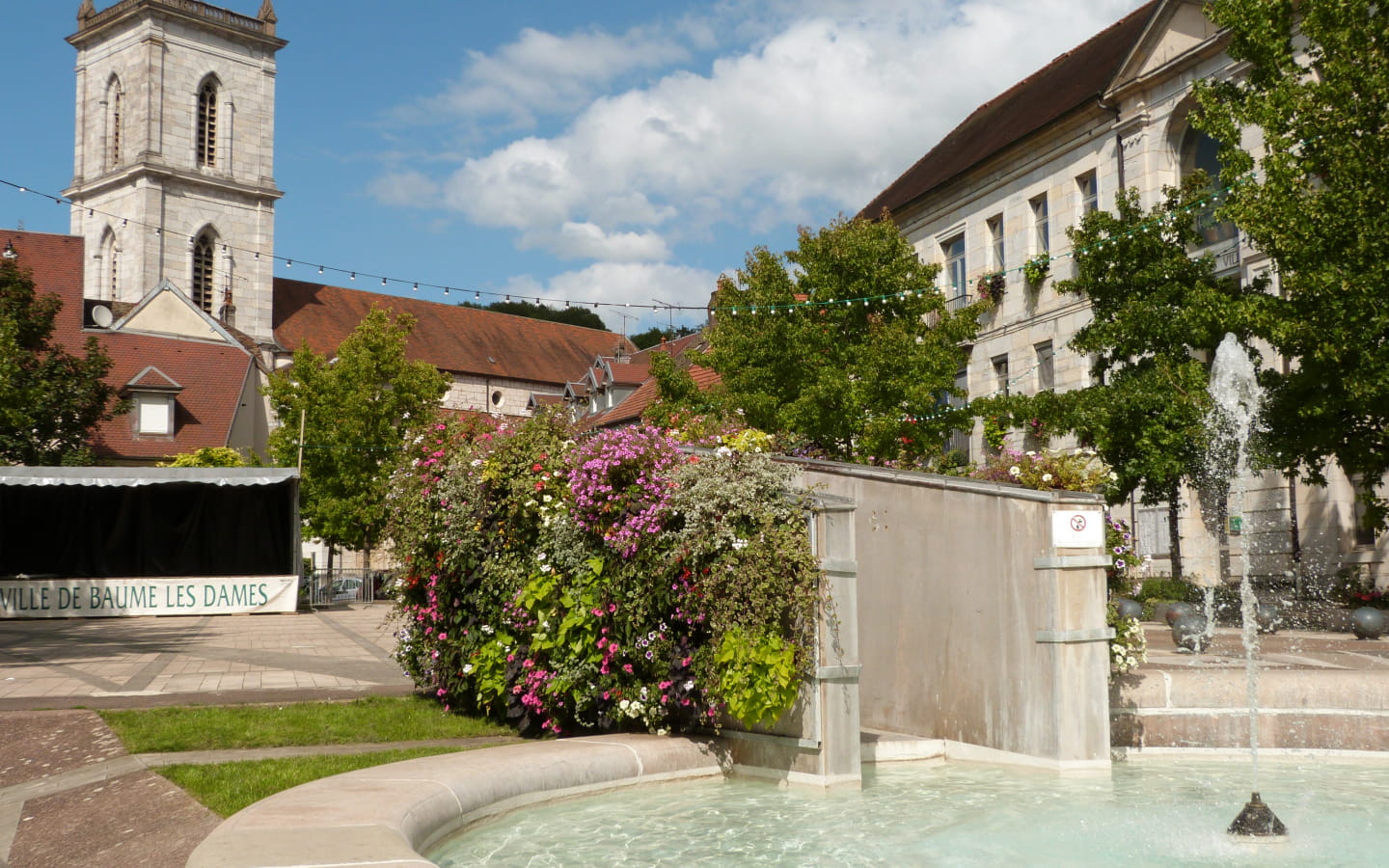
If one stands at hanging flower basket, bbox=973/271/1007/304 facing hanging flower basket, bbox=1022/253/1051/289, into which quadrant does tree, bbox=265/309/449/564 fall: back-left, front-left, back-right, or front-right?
back-right

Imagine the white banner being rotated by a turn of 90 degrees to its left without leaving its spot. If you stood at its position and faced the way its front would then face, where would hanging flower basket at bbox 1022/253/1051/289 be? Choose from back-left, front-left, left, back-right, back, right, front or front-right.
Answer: front

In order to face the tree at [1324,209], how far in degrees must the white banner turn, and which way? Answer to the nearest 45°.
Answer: approximately 45° to its left

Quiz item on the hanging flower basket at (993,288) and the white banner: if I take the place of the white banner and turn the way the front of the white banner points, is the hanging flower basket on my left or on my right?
on my left

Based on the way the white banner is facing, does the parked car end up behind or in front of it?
behind

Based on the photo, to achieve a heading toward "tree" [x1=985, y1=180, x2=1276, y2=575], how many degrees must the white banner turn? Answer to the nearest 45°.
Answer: approximately 45° to its left

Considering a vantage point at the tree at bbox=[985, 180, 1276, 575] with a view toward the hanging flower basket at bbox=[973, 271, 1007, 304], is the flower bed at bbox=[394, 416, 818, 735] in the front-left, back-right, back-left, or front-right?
back-left

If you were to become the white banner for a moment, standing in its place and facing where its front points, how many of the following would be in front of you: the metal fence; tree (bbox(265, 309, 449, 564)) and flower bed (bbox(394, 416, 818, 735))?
1

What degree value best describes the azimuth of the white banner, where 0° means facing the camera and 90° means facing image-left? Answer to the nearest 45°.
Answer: approximately 0°
